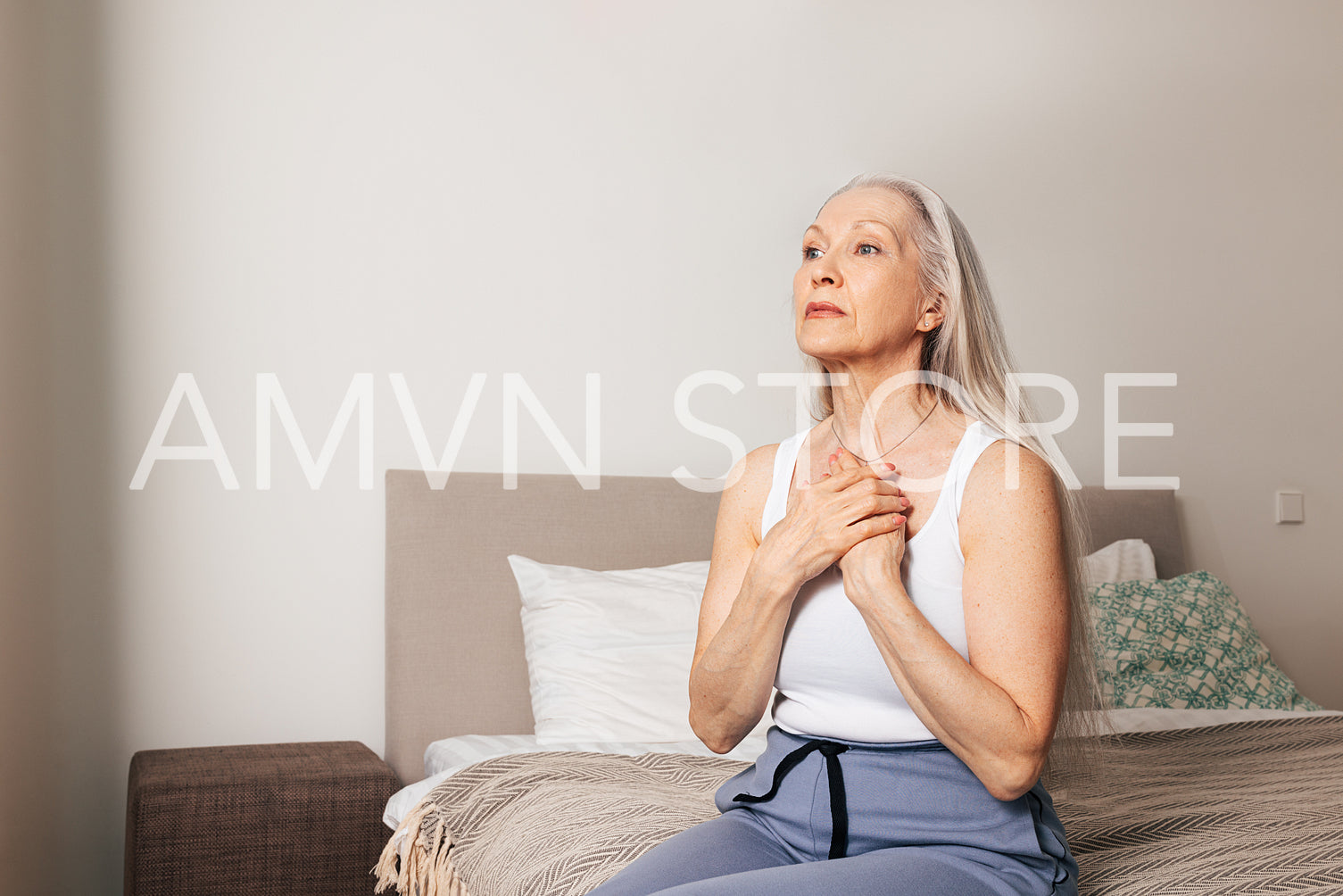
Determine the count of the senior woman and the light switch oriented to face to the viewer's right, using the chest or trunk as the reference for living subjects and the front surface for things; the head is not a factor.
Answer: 0

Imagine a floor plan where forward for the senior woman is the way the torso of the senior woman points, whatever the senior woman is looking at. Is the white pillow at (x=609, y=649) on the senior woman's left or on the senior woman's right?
on the senior woman's right

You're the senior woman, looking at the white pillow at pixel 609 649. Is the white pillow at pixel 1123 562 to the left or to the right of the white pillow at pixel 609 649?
right

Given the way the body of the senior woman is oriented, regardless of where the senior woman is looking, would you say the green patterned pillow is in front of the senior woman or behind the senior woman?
behind

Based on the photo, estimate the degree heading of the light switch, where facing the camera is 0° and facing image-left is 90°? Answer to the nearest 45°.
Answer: approximately 0°

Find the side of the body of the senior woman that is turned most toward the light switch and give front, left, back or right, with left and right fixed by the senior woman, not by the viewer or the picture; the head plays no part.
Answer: back

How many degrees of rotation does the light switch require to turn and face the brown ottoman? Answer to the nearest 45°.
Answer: approximately 45° to its right

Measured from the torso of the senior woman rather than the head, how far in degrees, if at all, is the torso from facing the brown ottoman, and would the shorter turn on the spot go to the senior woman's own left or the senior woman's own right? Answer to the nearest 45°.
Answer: approximately 90° to the senior woman's own right

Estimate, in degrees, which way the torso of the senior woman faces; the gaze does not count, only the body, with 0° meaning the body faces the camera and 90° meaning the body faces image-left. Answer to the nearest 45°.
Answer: approximately 45°

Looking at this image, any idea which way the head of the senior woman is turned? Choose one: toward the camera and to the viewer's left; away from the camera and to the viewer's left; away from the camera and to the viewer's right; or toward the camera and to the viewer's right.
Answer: toward the camera and to the viewer's left

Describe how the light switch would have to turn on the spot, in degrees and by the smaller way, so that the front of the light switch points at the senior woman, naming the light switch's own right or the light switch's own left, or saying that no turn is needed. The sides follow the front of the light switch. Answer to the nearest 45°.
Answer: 0° — it already faces them
